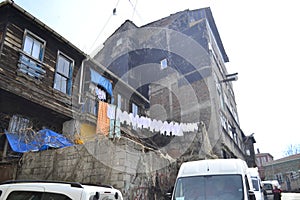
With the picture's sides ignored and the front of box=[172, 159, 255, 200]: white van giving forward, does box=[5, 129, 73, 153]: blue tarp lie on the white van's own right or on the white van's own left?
on the white van's own right

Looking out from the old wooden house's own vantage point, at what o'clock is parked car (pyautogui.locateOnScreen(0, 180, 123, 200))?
The parked car is roughly at 1 o'clock from the old wooden house.

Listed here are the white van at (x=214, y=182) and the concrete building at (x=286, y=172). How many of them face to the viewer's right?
0

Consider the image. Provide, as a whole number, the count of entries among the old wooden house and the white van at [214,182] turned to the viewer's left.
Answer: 0

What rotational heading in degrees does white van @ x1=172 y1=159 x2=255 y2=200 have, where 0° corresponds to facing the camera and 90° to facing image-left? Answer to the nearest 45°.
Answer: approximately 0°

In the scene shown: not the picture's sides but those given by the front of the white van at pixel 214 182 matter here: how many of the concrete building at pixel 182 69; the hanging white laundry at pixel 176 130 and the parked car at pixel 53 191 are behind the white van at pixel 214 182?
2

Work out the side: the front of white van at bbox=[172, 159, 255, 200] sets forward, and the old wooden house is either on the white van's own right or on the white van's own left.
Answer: on the white van's own right

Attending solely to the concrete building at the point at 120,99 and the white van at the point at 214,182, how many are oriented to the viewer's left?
0

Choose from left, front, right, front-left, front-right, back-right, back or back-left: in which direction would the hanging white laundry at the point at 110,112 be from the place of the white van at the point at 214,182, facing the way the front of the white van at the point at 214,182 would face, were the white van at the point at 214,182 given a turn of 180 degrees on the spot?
front-left

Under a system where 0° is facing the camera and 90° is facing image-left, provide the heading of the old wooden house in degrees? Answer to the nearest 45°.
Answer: approximately 315°
